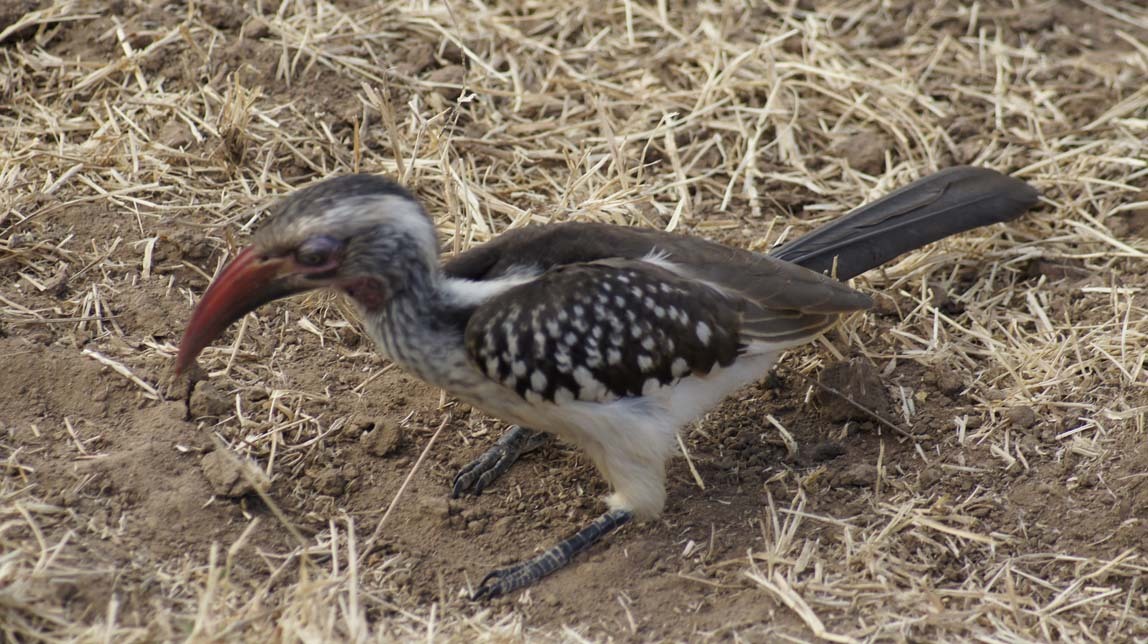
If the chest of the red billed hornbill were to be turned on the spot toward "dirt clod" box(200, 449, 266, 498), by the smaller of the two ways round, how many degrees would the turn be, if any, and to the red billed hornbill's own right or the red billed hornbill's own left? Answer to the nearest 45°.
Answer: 0° — it already faces it

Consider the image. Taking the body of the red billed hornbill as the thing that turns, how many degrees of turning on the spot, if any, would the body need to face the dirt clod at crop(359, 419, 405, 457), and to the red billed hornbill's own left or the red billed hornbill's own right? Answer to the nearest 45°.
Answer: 0° — it already faces it

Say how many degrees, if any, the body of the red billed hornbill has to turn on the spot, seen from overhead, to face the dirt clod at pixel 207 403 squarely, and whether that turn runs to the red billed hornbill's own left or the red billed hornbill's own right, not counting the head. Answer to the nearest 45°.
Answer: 0° — it already faces it

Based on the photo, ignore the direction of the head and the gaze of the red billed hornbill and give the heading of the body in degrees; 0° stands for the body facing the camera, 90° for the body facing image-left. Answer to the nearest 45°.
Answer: approximately 90°

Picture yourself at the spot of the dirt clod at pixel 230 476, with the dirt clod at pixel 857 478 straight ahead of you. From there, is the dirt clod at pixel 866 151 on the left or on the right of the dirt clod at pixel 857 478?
left

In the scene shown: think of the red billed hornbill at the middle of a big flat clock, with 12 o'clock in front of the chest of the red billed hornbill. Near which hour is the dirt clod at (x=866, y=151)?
The dirt clod is roughly at 4 o'clock from the red billed hornbill.

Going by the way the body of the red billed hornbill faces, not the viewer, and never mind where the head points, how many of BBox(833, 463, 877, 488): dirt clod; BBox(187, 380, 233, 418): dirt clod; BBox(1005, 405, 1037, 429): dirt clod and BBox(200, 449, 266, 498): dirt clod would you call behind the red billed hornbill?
2

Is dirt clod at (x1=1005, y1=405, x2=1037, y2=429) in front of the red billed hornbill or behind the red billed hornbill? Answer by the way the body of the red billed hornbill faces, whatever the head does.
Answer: behind

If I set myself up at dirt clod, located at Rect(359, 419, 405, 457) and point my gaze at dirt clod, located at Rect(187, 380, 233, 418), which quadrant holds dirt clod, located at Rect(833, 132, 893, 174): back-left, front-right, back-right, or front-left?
back-right

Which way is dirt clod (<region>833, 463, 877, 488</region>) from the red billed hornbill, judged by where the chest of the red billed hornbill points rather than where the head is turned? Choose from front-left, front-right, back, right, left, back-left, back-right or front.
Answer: back
